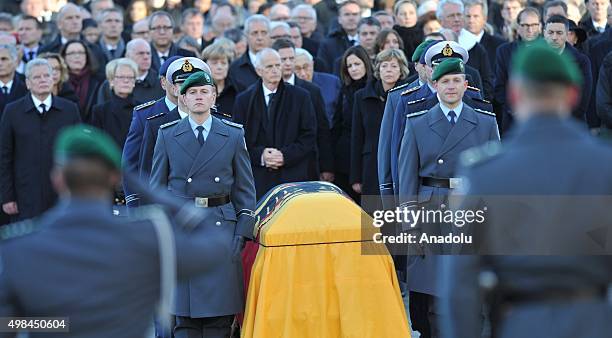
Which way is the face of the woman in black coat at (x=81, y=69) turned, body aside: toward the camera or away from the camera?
toward the camera

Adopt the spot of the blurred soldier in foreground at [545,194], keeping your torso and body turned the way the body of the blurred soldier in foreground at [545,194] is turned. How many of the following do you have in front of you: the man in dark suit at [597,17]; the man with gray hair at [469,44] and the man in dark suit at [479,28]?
3

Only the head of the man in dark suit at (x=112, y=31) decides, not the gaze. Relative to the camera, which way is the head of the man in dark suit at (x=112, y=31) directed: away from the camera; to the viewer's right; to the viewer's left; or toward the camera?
toward the camera

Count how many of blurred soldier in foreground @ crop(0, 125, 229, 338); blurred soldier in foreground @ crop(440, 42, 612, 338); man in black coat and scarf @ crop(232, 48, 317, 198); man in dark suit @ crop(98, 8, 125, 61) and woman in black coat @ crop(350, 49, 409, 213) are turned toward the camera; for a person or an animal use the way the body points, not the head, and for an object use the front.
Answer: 3

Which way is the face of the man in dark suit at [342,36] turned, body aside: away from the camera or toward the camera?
toward the camera

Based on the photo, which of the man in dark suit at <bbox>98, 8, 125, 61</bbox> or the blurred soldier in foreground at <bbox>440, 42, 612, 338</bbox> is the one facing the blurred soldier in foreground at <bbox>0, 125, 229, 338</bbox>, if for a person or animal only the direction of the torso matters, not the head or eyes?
the man in dark suit

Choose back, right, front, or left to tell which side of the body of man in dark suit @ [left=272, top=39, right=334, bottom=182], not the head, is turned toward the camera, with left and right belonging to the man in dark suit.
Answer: front

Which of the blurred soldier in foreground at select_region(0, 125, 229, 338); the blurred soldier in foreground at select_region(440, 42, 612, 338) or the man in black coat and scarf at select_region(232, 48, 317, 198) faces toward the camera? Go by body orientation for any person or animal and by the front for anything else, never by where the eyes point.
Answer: the man in black coat and scarf

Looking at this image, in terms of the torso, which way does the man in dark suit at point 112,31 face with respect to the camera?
toward the camera

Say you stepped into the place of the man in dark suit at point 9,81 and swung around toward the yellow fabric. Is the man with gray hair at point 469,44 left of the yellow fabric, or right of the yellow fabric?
left

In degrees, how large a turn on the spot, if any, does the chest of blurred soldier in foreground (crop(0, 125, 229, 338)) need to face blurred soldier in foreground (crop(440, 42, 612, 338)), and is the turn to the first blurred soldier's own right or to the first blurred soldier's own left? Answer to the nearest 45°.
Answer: approximately 90° to the first blurred soldier's own right

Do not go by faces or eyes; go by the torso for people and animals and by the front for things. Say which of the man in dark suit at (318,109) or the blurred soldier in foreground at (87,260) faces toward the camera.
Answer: the man in dark suit

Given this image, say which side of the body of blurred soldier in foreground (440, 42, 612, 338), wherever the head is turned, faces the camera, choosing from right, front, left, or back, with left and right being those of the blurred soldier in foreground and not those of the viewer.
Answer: back

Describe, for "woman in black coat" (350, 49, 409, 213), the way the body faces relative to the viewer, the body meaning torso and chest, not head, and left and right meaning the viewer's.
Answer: facing the viewer

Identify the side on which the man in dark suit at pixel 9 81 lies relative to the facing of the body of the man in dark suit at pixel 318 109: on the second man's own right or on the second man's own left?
on the second man's own right
